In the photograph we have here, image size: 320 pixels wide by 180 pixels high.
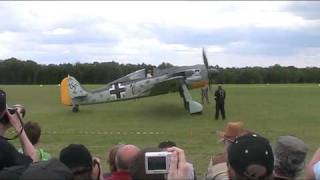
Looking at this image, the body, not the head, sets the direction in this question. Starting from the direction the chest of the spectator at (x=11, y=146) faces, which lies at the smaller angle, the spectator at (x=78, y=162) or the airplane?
the airplane

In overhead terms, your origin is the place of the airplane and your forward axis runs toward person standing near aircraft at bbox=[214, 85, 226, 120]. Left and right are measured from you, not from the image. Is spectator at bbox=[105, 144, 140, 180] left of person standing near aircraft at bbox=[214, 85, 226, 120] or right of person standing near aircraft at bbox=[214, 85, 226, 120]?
right

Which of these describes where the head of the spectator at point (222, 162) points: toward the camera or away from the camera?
away from the camera

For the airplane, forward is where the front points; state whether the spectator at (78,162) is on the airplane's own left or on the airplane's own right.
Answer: on the airplane's own right

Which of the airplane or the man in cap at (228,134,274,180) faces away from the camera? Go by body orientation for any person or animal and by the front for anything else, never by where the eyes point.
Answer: the man in cap

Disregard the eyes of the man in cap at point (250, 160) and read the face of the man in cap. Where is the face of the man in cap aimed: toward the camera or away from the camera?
away from the camera

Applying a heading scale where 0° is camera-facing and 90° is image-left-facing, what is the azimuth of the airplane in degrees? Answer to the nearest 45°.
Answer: approximately 270°

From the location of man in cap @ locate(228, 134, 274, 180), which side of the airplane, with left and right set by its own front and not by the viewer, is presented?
right

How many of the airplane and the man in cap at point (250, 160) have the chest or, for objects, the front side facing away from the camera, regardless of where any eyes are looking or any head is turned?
1

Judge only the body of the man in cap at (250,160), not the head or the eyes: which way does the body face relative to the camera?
away from the camera
